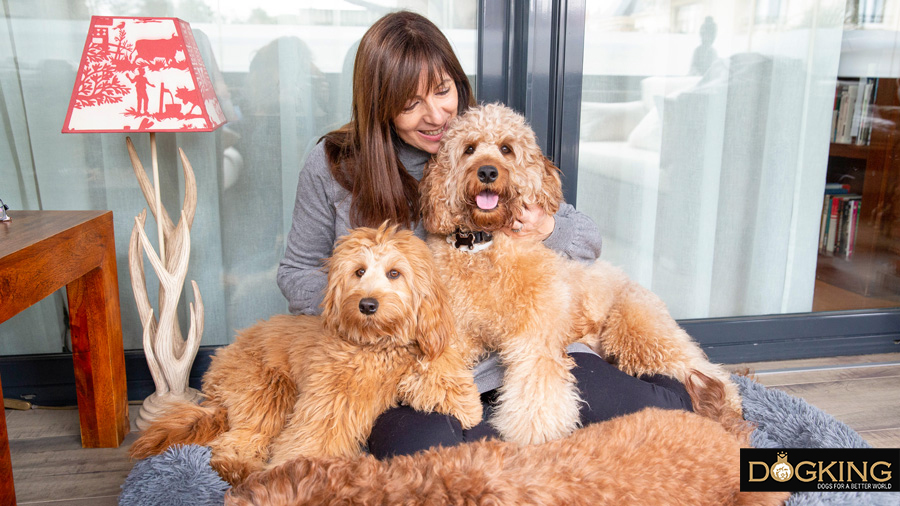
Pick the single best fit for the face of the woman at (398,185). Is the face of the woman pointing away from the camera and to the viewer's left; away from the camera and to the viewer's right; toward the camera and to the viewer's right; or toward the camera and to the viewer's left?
toward the camera and to the viewer's right

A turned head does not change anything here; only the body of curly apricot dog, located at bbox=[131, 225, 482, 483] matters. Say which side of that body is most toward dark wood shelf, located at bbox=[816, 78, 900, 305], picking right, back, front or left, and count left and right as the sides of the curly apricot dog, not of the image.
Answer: left
